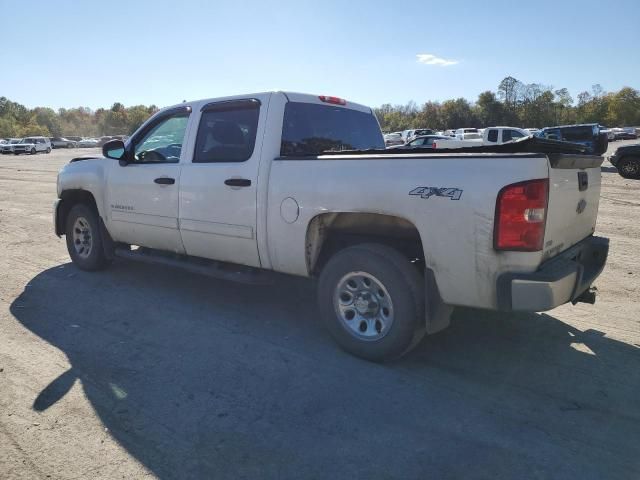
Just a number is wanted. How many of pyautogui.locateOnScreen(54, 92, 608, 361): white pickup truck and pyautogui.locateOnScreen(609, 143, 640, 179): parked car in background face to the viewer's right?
0

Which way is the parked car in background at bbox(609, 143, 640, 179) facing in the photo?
to the viewer's left

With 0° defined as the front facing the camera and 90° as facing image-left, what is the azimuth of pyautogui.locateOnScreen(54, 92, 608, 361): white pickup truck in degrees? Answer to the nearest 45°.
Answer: approximately 135°

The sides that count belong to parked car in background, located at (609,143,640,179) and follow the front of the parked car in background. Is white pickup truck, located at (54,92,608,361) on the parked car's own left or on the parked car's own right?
on the parked car's own left

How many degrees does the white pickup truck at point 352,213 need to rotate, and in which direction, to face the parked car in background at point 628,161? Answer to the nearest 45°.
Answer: approximately 90° to its right
